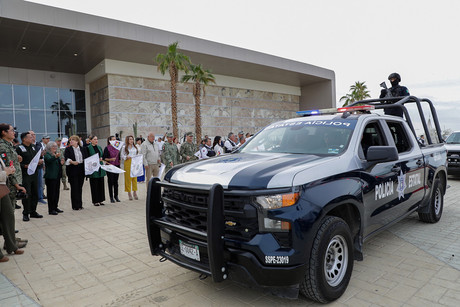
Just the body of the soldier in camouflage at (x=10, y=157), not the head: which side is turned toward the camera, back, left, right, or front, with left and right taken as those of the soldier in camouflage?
right

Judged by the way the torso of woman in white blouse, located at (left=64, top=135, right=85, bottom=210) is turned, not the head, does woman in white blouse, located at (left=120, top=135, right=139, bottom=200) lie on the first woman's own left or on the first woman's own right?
on the first woman's own left

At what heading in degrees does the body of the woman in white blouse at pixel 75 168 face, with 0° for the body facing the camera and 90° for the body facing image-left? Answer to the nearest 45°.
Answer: approximately 315°

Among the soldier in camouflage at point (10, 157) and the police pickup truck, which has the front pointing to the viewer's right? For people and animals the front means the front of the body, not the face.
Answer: the soldier in camouflage

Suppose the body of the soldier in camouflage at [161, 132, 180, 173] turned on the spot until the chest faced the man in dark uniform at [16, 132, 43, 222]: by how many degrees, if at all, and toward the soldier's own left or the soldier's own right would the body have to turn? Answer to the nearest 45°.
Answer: approximately 90° to the soldier's own right

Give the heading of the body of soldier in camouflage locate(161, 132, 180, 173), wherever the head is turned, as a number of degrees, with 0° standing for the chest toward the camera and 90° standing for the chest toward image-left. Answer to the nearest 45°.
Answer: approximately 315°

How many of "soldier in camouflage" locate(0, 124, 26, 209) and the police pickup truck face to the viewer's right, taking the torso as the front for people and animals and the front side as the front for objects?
1
